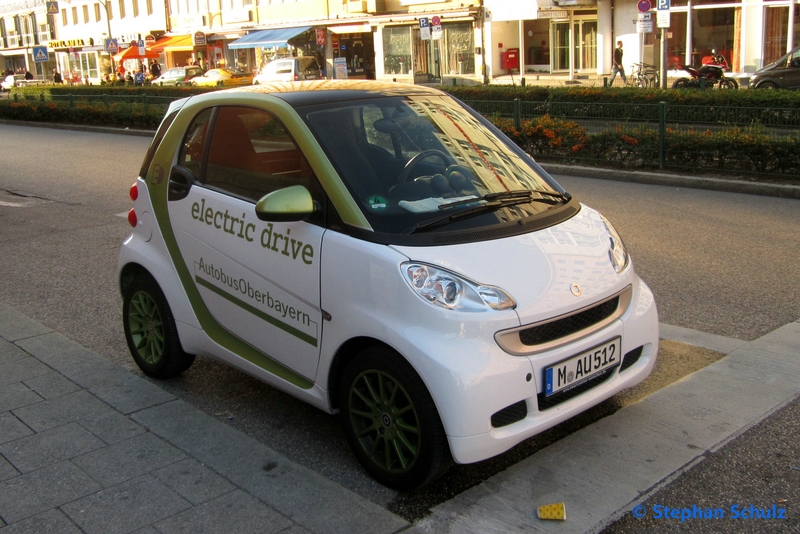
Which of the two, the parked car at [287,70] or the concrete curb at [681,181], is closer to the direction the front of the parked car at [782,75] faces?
the parked car

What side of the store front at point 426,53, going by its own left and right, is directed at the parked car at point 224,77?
right

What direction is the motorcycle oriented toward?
to the viewer's right

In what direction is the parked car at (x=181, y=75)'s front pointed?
to the viewer's left

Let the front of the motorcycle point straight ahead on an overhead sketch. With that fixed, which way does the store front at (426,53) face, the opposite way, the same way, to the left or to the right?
to the right

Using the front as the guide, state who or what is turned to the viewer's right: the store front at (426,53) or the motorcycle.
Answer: the motorcycle

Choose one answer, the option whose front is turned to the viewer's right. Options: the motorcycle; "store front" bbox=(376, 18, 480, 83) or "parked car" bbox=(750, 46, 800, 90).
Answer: the motorcycle

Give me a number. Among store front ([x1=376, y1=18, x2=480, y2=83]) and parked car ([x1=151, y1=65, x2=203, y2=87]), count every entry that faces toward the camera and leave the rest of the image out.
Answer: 1

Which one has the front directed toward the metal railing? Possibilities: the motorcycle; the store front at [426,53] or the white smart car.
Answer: the store front

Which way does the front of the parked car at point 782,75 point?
to the viewer's left

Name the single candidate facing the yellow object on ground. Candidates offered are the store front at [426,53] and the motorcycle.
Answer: the store front

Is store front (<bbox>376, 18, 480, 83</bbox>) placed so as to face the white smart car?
yes

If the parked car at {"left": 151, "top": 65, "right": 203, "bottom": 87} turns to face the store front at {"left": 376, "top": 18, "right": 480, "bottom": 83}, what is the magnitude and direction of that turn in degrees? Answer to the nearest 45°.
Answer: approximately 180°

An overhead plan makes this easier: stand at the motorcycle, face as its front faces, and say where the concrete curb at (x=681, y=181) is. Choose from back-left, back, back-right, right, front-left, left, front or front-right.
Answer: right

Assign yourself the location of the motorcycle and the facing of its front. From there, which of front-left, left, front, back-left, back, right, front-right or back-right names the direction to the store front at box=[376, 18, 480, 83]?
back-left

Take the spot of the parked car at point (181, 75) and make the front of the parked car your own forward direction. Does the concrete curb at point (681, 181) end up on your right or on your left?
on your left

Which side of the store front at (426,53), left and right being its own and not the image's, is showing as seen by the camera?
front

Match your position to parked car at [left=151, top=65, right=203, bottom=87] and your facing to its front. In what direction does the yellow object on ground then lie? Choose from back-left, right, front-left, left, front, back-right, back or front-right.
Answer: left
